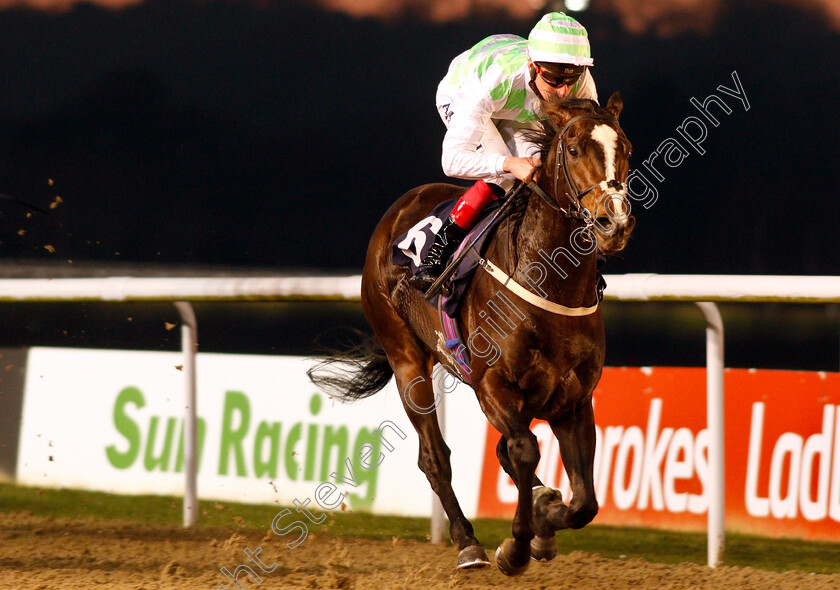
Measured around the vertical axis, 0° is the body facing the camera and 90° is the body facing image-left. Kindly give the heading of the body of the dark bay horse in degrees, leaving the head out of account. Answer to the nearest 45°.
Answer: approximately 315°

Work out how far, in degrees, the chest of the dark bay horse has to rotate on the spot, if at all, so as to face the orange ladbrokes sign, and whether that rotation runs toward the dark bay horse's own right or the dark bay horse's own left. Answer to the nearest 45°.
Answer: approximately 90° to the dark bay horse's own left

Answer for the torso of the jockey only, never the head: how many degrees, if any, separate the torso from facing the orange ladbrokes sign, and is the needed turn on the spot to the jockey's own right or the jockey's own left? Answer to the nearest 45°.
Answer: approximately 90° to the jockey's own left

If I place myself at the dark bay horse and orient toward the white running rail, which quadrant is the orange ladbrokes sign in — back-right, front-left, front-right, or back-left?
front-right
